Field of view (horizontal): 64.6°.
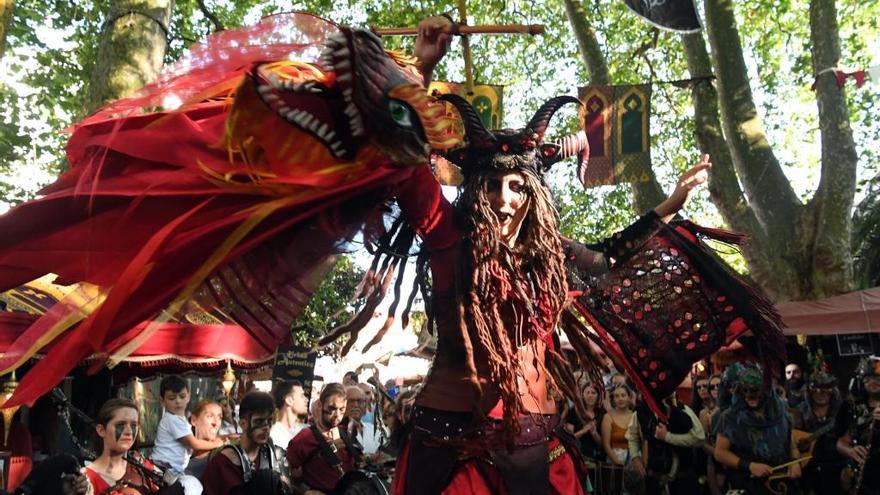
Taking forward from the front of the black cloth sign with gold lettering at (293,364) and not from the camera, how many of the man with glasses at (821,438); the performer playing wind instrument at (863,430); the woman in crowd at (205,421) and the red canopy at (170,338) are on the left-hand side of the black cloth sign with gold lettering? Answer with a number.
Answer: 2

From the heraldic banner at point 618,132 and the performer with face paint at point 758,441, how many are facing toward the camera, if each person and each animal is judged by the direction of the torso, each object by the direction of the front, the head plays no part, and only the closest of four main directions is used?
2

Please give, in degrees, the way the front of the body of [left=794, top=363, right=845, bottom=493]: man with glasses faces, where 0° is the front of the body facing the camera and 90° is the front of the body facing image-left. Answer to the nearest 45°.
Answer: approximately 0°

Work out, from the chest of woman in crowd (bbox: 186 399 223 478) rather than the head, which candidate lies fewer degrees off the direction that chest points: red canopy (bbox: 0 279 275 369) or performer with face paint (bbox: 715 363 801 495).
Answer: the performer with face paint

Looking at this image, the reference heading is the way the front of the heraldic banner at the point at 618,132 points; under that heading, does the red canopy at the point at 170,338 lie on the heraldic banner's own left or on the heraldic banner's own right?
on the heraldic banner's own right

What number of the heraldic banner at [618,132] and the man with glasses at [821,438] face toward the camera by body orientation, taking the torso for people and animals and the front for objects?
2

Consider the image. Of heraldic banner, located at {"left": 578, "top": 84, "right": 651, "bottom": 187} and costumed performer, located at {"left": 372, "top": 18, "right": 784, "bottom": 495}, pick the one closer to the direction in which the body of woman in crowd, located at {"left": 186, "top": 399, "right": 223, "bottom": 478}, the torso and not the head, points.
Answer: the costumed performer

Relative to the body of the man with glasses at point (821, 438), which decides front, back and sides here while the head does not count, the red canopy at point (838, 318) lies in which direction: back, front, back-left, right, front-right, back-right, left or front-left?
back

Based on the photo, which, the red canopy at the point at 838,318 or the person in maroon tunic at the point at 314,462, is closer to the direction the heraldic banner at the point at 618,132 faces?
the person in maroon tunic
